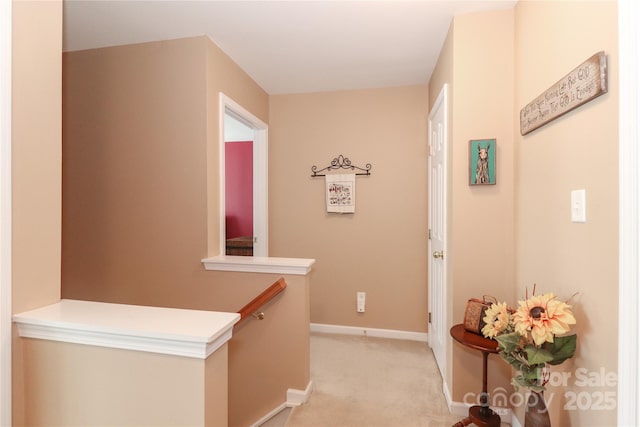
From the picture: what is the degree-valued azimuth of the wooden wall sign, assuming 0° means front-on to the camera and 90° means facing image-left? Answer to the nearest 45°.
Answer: approximately 45°

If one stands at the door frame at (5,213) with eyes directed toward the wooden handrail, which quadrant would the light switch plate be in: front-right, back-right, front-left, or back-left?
front-right

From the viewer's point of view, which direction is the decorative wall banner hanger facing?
toward the camera

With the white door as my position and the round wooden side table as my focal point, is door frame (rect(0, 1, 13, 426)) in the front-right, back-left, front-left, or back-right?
front-right

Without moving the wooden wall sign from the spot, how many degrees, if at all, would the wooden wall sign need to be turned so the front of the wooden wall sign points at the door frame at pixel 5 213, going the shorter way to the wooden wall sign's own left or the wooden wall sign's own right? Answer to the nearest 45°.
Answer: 0° — it already faces it

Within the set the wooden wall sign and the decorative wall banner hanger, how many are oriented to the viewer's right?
0

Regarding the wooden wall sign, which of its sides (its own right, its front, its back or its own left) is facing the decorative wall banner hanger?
right

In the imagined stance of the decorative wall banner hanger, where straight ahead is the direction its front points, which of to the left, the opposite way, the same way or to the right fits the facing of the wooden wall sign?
to the right

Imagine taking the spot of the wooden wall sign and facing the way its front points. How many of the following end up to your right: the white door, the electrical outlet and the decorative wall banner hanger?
3

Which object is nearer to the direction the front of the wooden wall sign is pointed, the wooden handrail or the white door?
the wooden handrail
